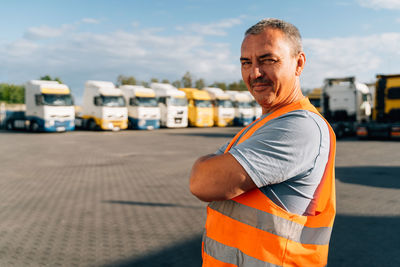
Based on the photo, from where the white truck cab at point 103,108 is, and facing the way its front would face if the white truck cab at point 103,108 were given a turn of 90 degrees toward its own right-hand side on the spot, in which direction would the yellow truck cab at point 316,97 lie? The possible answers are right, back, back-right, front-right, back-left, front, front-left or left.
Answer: back-left

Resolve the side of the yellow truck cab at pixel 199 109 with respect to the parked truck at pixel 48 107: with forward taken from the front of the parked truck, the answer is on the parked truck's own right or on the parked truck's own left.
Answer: on the parked truck's own left

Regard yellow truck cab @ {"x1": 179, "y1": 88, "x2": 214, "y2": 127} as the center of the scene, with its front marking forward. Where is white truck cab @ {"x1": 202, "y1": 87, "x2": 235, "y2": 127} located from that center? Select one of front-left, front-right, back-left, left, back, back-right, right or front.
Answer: left

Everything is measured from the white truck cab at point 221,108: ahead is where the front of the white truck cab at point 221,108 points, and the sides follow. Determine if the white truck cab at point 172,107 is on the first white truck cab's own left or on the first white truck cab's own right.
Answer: on the first white truck cab's own right

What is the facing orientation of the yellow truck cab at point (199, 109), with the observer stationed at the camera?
facing the viewer and to the right of the viewer

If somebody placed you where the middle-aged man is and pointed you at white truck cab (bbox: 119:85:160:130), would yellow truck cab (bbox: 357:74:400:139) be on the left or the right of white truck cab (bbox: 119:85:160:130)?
right

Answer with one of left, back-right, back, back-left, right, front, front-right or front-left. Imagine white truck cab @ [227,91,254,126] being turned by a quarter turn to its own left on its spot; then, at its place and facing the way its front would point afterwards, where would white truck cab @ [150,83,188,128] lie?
back
